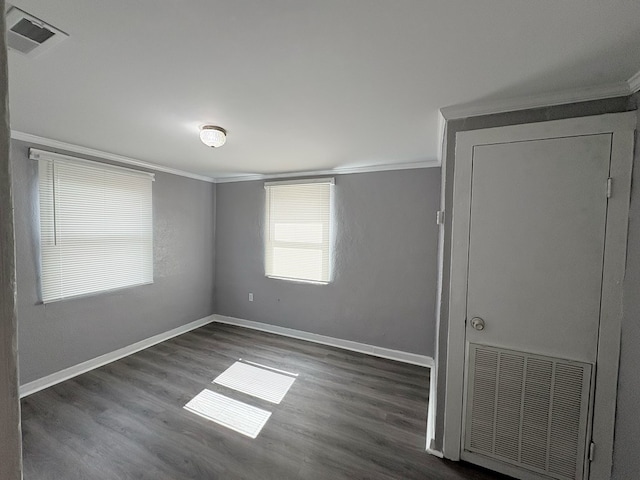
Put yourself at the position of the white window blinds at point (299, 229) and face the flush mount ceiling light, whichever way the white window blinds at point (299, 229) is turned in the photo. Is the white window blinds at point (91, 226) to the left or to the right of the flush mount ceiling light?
right

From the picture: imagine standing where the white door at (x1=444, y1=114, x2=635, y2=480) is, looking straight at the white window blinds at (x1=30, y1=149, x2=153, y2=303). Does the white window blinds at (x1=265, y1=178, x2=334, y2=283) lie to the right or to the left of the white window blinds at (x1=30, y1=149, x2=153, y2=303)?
right

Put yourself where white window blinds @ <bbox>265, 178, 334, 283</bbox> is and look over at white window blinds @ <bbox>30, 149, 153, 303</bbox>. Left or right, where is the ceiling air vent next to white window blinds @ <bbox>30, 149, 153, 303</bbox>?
left

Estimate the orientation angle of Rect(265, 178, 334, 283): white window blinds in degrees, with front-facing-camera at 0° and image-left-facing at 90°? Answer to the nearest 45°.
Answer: approximately 45°

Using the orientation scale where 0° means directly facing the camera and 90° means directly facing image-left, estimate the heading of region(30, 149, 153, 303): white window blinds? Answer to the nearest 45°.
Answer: approximately 315°

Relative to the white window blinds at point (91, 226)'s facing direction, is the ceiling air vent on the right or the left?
on its right

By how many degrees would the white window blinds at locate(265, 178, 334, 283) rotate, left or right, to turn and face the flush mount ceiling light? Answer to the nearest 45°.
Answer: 0° — it already faces it

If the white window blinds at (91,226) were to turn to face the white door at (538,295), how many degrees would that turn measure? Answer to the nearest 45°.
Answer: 0° — it already faces it
